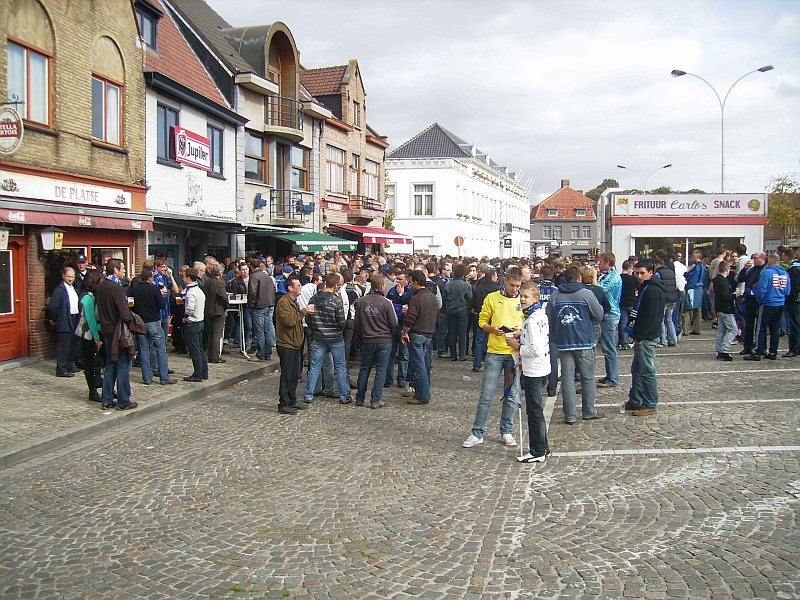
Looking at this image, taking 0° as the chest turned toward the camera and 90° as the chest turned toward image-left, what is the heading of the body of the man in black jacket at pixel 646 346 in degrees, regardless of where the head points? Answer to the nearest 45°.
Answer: approximately 90°

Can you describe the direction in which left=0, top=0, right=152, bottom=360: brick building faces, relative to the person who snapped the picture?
facing the viewer and to the right of the viewer

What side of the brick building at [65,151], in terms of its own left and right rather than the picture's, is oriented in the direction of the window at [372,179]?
left

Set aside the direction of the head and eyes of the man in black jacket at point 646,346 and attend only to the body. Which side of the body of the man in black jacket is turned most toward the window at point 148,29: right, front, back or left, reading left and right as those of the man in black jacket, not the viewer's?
front

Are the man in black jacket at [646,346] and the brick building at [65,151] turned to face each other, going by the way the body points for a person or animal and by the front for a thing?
yes

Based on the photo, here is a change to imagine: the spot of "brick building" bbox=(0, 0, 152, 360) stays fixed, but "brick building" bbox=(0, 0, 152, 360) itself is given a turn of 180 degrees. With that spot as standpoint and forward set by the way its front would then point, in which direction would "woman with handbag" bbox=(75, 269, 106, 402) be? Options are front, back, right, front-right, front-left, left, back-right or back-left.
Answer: back-left

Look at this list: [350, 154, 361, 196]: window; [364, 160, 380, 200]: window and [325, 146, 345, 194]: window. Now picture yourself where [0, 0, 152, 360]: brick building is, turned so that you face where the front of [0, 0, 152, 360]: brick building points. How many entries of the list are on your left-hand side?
3

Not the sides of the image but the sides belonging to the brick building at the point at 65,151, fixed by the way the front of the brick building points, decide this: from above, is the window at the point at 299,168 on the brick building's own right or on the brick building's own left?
on the brick building's own left

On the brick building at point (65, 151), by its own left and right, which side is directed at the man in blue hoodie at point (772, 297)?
front

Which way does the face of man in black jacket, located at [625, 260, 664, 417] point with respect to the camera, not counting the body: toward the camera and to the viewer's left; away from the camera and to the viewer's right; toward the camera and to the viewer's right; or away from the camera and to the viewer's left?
toward the camera and to the viewer's left

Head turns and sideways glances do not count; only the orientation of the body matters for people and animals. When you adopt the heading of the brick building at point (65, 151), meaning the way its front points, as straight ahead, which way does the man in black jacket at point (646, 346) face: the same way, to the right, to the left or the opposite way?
the opposite way

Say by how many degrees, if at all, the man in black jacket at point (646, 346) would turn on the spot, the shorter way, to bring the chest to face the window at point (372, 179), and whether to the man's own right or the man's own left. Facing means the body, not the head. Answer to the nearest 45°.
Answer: approximately 45° to the man's own right

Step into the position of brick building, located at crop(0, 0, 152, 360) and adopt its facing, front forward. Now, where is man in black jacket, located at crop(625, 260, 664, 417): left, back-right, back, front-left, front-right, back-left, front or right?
front

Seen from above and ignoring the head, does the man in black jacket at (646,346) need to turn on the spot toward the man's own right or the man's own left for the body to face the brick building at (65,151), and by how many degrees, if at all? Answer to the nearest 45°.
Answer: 0° — they already face it

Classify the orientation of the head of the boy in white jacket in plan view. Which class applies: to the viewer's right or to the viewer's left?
to the viewer's left

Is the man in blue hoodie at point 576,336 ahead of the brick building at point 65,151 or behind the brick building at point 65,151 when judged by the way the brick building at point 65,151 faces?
ahead

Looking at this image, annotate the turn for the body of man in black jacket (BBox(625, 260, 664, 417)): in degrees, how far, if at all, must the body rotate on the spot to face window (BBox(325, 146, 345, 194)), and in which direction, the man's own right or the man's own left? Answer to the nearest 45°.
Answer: approximately 45° to the man's own right
